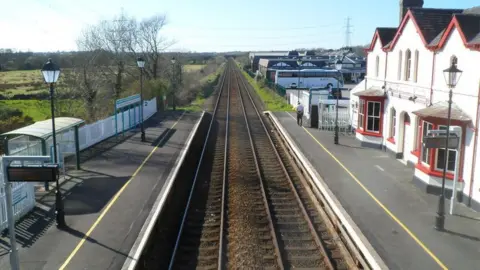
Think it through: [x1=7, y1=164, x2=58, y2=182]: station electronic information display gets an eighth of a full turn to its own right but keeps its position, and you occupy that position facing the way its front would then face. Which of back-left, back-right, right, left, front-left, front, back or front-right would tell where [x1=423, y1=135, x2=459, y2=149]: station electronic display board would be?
back-left

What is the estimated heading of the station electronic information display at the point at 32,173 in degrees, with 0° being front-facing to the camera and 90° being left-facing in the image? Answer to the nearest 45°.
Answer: approximately 0°

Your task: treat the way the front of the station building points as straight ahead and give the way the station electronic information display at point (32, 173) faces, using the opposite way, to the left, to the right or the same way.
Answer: to the left

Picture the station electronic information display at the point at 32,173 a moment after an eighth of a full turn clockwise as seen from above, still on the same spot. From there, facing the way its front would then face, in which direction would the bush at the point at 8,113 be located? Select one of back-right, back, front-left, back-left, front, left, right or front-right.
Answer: back-right

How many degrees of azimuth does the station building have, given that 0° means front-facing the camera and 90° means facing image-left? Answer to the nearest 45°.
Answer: approximately 45°

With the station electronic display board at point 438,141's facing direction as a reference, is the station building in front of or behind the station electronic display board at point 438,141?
behind
